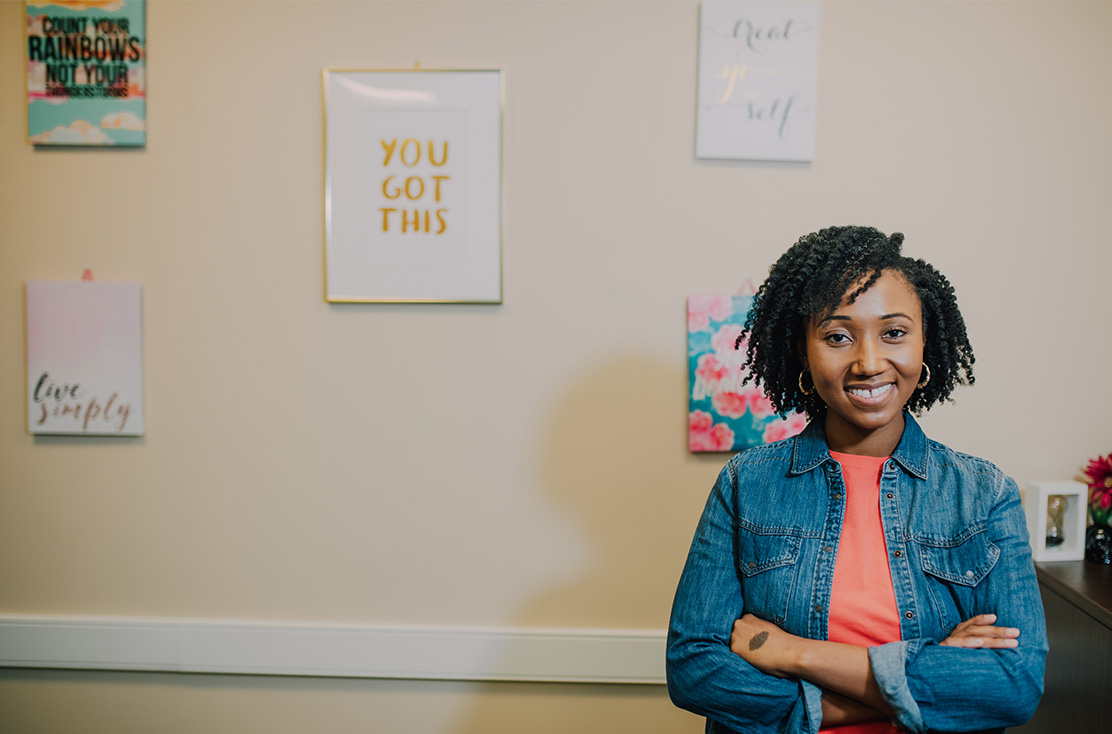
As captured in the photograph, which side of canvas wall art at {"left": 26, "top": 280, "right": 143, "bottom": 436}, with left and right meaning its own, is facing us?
front

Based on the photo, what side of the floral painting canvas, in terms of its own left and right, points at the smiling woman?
front

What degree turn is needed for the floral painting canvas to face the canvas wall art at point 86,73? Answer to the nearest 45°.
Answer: approximately 90° to its right

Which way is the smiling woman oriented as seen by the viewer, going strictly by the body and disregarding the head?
toward the camera

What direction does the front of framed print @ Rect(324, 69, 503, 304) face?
toward the camera

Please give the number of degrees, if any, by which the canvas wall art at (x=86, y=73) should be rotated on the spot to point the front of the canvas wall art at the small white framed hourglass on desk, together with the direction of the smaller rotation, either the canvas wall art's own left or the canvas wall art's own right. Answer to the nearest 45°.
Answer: approximately 45° to the canvas wall art's own left
